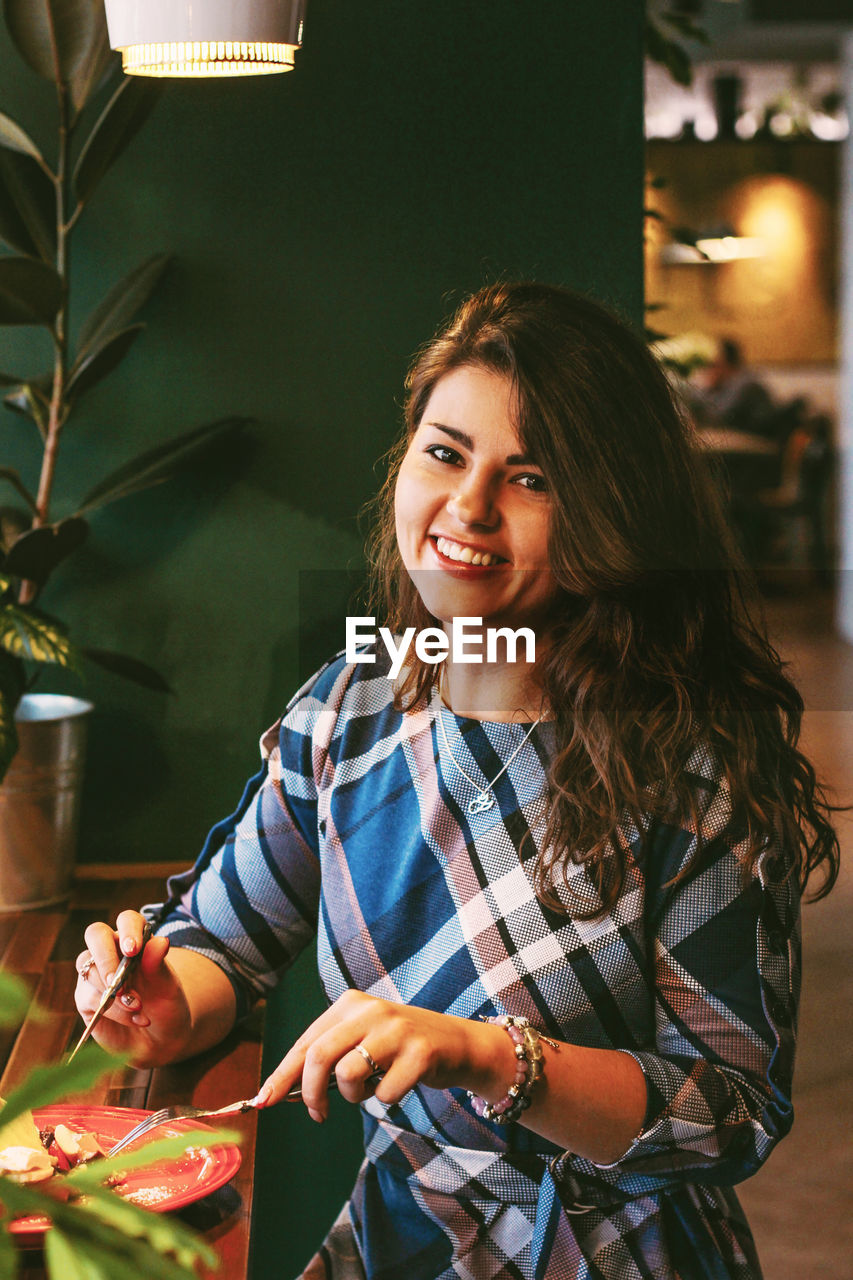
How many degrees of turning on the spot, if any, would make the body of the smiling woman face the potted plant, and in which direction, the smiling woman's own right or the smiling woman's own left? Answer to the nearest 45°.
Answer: approximately 90° to the smiling woman's own right

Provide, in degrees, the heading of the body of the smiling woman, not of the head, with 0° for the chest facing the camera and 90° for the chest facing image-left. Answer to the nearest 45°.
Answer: approximately 45°
